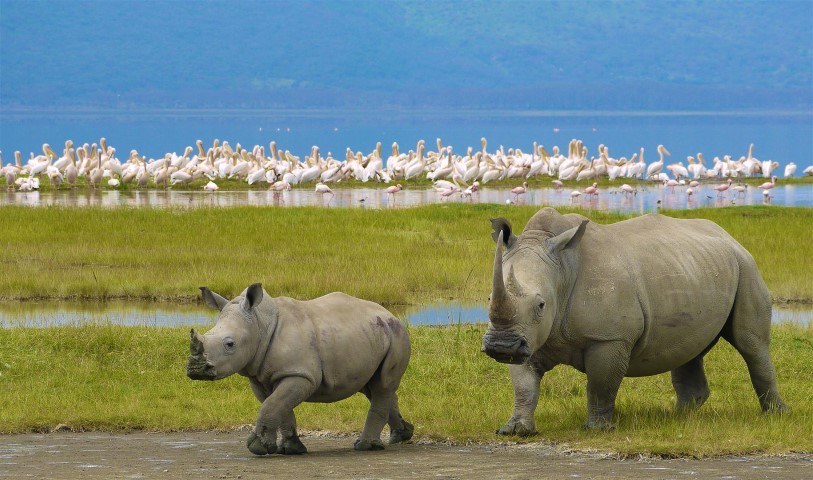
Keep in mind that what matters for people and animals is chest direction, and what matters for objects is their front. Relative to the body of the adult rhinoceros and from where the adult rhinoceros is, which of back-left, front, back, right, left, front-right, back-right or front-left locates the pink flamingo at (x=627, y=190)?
back-right

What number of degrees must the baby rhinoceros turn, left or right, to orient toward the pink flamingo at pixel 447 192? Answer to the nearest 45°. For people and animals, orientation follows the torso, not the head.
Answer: approximately 90° to its right

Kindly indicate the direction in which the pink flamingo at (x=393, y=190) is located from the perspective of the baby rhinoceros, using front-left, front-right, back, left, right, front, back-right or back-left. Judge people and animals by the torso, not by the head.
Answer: right

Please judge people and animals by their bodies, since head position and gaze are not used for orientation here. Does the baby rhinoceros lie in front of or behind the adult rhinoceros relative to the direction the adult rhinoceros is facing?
in front

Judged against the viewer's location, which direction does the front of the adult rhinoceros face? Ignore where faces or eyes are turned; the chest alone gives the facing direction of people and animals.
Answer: facing the viewer and to the left of the viewer

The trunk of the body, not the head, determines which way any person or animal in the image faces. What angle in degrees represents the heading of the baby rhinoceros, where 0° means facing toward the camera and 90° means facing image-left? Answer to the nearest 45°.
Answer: approximately 90°

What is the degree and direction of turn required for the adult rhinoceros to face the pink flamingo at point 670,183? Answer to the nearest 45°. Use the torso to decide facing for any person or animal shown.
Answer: approximately 135° to its right

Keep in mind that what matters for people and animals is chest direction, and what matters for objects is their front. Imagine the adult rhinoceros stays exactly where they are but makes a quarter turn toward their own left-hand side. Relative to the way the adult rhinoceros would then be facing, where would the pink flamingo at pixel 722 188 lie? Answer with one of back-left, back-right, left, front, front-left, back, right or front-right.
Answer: back-left

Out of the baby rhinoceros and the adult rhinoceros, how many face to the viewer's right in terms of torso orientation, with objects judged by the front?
0

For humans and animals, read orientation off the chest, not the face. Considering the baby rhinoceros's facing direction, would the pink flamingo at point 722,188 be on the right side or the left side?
on its right
